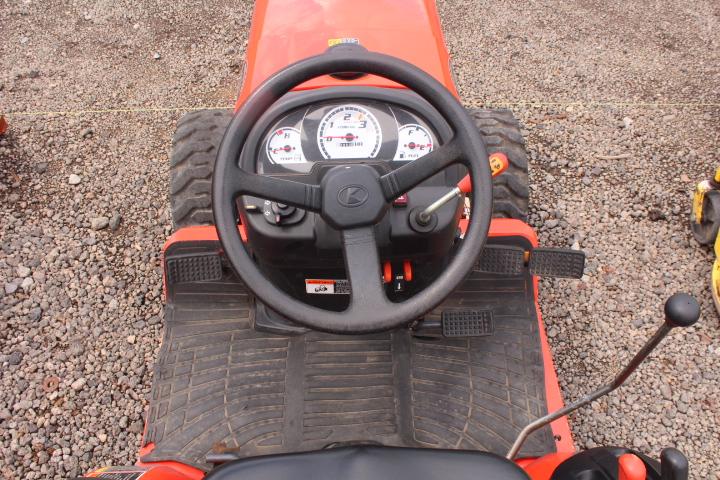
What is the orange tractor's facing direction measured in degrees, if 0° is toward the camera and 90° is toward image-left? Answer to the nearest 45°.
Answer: approximately 180°

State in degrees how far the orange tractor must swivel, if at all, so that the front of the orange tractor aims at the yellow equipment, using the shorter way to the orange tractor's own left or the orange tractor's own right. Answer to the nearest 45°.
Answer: approximately 45° to the orange tractor's own right
